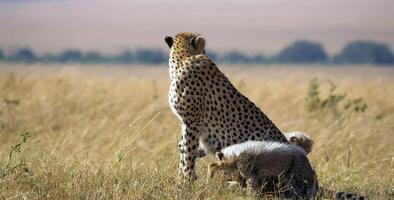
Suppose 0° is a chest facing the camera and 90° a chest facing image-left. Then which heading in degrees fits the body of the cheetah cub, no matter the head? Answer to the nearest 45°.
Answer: approximately 90°

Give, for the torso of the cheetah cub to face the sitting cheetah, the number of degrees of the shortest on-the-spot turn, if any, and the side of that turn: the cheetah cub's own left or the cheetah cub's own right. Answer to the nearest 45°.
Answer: approximately 45° to the cheetah cub's own right
